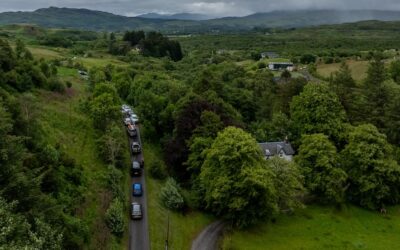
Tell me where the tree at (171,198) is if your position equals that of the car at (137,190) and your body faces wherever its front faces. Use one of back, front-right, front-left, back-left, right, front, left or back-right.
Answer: back-right

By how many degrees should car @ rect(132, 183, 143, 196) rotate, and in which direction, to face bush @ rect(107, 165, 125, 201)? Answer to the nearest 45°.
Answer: approximately 135° to its left

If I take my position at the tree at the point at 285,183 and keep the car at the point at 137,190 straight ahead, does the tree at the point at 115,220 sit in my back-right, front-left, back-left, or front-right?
front-left

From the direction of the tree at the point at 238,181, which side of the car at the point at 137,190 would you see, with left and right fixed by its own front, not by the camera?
right

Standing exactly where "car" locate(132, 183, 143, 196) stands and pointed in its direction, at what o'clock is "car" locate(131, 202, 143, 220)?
"car" locate(131, 202, 143, 220) is roughly at 6 o'clock from "car" locate(132, 183, 143, 196).

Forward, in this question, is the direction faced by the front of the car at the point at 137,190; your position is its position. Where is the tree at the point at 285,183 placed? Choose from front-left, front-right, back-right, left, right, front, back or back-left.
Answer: right

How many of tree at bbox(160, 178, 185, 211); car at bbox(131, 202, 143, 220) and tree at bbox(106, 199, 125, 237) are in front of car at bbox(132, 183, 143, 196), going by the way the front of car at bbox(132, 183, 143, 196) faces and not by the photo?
0

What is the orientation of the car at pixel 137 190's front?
away from the camera

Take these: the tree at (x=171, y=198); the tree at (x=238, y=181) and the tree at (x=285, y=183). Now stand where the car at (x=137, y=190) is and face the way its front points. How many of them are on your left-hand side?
0

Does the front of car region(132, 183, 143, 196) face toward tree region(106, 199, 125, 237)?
no
